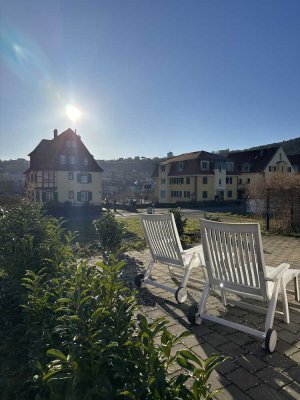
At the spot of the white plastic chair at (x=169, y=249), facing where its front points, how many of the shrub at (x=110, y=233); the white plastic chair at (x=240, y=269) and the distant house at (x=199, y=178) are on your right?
1

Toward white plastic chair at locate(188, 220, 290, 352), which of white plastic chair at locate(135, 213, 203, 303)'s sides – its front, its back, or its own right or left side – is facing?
right

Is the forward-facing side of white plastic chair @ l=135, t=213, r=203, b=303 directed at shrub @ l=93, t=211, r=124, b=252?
no

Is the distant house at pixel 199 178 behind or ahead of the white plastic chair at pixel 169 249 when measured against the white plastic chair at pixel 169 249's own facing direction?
ahead

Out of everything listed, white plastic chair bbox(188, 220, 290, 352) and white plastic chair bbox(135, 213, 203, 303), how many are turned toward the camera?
0

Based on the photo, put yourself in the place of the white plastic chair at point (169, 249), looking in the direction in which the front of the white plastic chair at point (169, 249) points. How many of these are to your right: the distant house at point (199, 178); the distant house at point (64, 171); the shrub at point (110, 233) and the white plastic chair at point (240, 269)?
1

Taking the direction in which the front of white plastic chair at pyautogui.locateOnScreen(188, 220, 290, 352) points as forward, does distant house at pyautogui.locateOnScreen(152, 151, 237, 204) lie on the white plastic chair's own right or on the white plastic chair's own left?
on the white plastic chair's own left

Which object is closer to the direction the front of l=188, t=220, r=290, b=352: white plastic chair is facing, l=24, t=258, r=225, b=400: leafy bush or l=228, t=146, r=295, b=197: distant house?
the distant house

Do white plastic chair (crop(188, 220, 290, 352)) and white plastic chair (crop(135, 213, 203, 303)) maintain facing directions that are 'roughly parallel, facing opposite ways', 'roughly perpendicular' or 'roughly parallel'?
roughly parallel

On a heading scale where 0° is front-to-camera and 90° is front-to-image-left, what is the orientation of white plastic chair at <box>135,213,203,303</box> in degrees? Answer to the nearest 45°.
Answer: approximately 225°

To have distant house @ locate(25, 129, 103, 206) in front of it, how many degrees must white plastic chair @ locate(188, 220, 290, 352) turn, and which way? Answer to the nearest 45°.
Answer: approximately 90° to its left

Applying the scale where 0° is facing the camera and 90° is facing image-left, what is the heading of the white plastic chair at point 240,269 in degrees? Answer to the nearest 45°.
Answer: approximately 225°

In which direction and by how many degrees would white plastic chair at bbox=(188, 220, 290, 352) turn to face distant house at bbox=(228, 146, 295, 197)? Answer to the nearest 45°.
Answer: approximately 45° to its left

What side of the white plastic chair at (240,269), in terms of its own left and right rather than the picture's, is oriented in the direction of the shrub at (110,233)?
left

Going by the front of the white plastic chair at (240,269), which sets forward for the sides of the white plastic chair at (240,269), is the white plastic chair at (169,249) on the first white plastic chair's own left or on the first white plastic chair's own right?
on the first white plastic chair's own left

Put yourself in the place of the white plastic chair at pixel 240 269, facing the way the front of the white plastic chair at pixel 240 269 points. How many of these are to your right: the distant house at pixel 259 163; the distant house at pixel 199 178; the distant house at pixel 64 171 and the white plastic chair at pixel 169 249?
0
